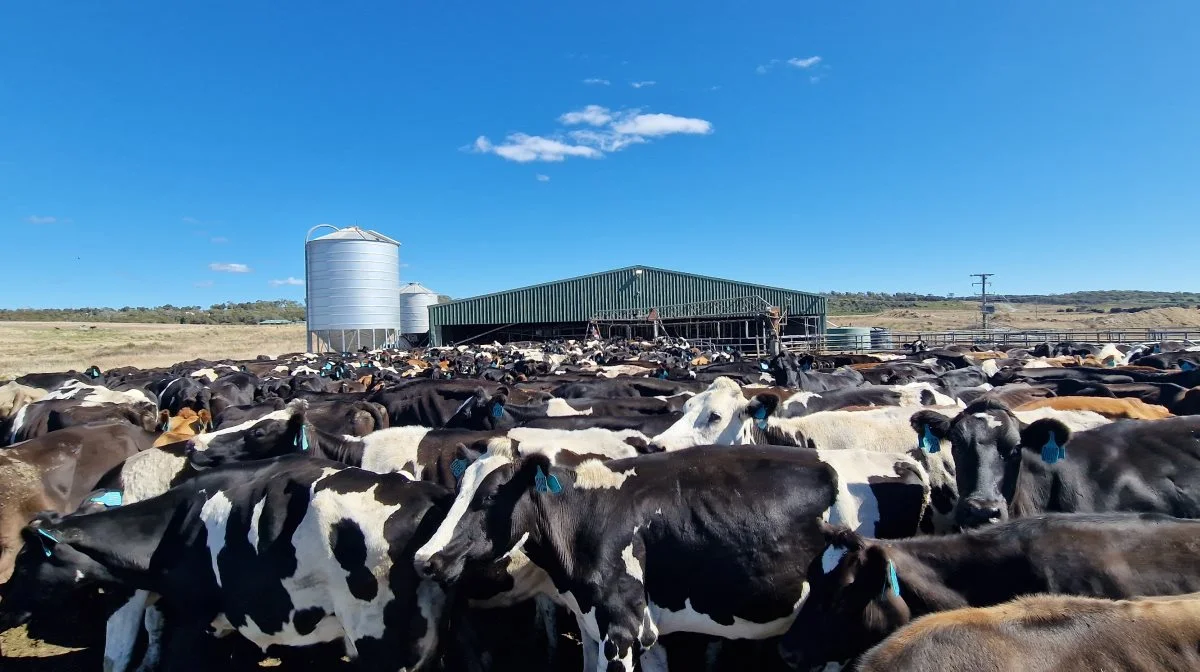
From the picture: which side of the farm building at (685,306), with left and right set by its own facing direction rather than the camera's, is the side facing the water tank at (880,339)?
left

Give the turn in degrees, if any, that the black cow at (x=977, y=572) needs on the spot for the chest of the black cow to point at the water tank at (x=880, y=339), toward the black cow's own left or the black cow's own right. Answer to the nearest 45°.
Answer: approximately 90° to the black cow's own right

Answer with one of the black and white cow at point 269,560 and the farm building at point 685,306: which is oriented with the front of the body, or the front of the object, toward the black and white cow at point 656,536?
the farm building

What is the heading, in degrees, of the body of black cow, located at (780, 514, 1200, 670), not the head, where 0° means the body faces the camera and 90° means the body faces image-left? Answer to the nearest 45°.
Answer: approximately 90°

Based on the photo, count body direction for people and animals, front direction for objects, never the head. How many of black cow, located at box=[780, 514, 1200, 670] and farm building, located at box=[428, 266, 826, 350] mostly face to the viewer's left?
1

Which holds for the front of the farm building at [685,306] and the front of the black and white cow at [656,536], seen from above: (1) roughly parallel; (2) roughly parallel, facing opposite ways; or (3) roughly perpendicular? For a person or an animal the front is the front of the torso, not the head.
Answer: roughly perpendicular

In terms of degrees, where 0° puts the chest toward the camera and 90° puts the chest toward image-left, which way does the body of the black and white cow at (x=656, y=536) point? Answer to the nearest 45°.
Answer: approximately 90°

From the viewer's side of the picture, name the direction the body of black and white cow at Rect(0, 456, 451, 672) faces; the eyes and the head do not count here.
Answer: to the viewer's left

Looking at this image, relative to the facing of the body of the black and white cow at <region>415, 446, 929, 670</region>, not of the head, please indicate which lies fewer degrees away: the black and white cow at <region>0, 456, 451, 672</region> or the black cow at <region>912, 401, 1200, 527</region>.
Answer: the black and white cow

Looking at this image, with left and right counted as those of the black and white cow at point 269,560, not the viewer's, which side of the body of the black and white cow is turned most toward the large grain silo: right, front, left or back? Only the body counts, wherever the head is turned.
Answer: right

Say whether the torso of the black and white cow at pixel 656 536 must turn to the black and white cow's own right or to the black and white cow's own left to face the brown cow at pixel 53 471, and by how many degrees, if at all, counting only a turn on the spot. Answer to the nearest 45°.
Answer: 0° — it already faces it

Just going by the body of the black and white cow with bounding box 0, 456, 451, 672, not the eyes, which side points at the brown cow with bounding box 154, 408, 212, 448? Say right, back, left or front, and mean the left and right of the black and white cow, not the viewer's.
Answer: right

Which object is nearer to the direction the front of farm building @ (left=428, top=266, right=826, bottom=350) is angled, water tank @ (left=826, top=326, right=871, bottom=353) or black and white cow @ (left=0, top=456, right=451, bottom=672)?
the black and white cow
